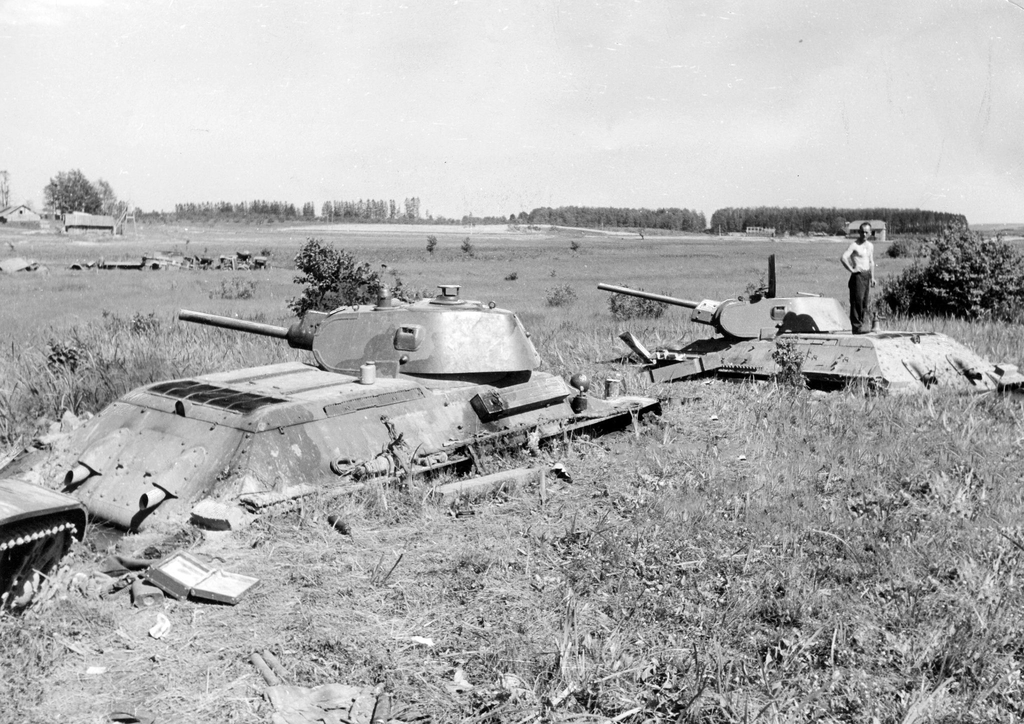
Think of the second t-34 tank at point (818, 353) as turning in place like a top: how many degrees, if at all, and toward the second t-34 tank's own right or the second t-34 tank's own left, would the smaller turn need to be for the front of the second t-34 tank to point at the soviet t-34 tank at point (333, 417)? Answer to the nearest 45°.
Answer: approximately 90° to the second t-34 tank's own left

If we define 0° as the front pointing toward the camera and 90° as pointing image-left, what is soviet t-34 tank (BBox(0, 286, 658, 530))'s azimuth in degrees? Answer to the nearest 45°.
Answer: approximately 225°

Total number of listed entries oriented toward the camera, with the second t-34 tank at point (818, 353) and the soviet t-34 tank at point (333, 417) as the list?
0

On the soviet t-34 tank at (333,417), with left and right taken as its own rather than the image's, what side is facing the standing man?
front

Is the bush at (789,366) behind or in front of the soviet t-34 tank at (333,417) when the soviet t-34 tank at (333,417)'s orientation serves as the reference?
in front

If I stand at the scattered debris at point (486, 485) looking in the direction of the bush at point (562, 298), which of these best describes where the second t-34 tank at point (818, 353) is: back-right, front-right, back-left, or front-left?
front-right

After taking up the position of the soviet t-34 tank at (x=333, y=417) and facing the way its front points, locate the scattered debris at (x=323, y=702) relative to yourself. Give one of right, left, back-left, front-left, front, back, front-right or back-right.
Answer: back-right

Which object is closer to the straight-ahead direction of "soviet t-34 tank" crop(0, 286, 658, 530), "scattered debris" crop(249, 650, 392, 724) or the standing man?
the standing man

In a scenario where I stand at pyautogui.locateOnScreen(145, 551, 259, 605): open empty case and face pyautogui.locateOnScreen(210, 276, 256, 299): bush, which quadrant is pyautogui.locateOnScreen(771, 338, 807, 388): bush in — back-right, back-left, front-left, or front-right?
front-right

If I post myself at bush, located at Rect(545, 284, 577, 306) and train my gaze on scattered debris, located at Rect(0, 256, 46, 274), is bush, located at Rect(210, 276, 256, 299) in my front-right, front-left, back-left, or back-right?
front-left

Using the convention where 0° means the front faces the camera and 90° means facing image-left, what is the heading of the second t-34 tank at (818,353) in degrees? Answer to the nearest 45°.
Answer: approximately 135°

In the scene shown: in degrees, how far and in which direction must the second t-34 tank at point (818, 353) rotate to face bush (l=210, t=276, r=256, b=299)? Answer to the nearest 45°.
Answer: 0° — it already faces it

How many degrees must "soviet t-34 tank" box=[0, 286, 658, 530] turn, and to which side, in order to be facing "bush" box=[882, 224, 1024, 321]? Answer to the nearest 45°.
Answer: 0° — it already faces it

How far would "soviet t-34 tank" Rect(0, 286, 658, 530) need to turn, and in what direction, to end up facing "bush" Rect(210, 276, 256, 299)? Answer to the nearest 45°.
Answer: approximately 45° to its left
